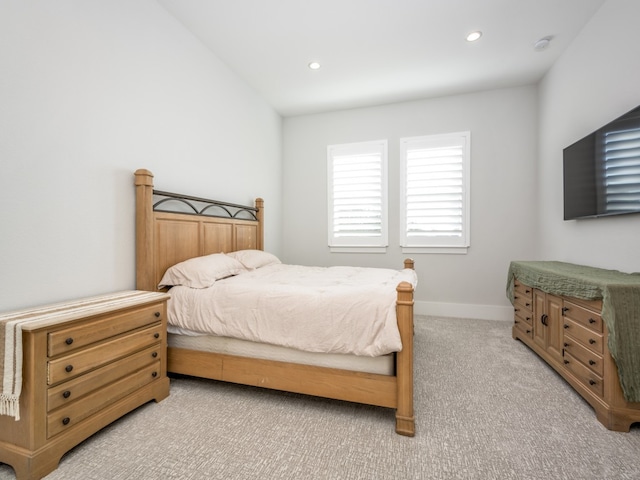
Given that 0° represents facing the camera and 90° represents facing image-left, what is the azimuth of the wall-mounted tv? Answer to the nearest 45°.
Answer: approximately 45°

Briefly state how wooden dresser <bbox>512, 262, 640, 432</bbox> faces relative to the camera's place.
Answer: facing the viewer and to the left of the viewer

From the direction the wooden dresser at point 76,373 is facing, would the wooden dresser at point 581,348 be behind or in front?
in front

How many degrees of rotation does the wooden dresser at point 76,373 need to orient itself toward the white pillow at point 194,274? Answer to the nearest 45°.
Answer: approximately 90° to its left

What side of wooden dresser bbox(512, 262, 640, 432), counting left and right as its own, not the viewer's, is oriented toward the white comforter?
front

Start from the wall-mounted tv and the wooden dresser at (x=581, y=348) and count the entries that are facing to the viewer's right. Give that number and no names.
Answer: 0

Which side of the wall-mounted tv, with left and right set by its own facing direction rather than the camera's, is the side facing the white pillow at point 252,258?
front

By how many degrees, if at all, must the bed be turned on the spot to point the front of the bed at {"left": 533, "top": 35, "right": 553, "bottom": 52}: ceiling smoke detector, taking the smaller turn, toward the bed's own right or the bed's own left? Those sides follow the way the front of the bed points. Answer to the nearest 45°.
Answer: approximately 45° to the bed's own left

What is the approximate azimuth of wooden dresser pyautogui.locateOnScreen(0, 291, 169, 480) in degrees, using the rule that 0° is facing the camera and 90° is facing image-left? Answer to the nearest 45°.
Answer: approximately 315°

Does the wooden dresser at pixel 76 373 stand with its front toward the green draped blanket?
yes

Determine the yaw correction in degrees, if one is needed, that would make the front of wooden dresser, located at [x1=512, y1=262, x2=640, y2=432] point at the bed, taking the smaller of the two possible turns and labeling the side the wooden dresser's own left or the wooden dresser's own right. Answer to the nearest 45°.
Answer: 0° — it already faces it

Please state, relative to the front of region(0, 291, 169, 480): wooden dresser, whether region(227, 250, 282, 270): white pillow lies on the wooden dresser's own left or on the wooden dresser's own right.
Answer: on the wooden dresser's own left

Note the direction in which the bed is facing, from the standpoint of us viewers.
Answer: facing the viewer and to the right of the viewer

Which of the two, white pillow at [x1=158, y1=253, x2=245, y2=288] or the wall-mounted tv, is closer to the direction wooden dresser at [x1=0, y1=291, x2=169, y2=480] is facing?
the wall-mounted tv
